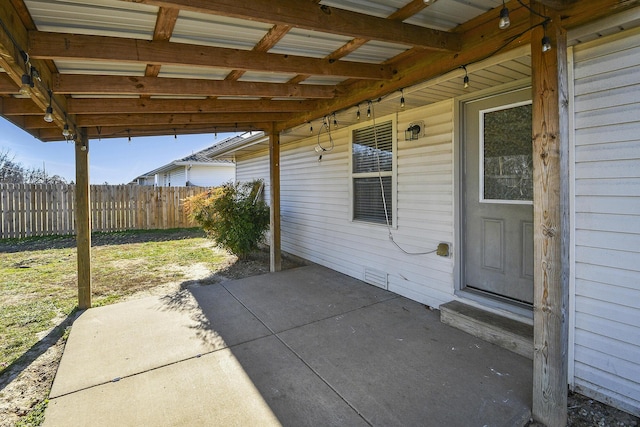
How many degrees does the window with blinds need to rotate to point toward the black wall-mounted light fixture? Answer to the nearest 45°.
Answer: approximately 90° to its left

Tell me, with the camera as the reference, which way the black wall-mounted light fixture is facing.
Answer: facing the viewer and to the left of the viewer

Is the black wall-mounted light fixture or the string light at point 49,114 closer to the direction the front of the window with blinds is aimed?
the string light

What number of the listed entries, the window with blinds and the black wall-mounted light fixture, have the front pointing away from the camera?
0

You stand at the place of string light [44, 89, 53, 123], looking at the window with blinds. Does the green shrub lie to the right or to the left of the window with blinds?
left

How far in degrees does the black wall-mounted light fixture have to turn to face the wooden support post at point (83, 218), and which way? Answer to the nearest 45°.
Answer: approximately 45° to its right

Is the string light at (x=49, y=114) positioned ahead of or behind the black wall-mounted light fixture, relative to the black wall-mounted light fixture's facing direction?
ahead

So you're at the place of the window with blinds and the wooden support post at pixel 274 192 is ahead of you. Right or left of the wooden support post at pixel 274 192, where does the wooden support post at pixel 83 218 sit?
left

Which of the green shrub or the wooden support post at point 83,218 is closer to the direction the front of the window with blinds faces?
the wooden support post

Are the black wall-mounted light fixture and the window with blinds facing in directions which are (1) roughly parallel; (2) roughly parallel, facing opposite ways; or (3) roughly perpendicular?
roughly parallel

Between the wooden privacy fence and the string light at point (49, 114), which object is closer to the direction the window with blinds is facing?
the string light
